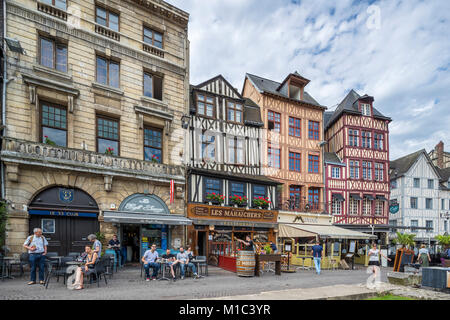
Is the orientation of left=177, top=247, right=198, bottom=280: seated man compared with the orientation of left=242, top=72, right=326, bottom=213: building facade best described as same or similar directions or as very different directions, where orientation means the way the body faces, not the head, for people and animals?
same or similar directions

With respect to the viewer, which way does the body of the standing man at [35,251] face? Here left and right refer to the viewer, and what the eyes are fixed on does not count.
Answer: facing the viewer

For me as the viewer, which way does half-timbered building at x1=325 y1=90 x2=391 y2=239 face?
facing the viewer and to the right of the viewer

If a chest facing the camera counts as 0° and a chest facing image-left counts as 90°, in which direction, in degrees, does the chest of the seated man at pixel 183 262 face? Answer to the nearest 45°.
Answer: approximately 315°

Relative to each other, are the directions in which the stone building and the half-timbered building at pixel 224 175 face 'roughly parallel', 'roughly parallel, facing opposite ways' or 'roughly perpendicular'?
roughly parallel

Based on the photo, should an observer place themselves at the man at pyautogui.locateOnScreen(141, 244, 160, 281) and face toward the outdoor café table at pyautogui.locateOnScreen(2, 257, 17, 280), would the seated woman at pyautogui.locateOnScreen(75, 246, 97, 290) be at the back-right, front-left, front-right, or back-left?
front-left

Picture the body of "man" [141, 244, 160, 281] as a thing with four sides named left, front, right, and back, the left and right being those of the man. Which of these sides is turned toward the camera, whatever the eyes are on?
front

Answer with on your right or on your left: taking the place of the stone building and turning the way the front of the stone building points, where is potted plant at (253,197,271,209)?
on your left

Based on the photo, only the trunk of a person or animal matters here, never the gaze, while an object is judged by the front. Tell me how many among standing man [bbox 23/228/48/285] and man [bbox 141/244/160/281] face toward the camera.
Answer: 2

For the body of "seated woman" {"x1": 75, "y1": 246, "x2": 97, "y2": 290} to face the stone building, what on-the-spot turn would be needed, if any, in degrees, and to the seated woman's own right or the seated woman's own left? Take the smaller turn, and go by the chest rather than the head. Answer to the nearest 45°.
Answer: approximately 135° to the seated woman's own right

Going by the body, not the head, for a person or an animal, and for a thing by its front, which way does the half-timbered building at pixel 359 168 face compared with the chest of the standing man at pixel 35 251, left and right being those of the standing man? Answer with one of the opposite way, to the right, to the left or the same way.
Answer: the same way
